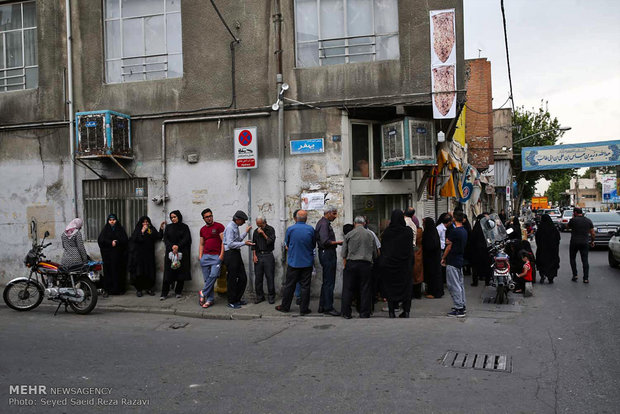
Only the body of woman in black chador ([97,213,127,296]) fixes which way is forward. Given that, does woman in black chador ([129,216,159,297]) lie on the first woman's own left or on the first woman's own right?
on the first woman's own left

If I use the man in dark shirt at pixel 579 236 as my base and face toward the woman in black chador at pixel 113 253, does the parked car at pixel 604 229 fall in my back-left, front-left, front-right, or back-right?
back-right

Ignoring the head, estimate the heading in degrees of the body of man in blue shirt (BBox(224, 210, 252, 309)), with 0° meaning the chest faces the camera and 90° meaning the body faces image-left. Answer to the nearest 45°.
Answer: approximately 270°

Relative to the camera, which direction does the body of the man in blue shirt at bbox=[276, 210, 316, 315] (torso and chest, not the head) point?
away from the camera

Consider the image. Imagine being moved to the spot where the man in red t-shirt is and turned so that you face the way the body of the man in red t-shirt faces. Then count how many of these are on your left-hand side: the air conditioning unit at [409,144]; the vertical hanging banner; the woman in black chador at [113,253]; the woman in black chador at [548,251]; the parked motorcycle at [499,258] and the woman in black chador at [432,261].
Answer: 5
